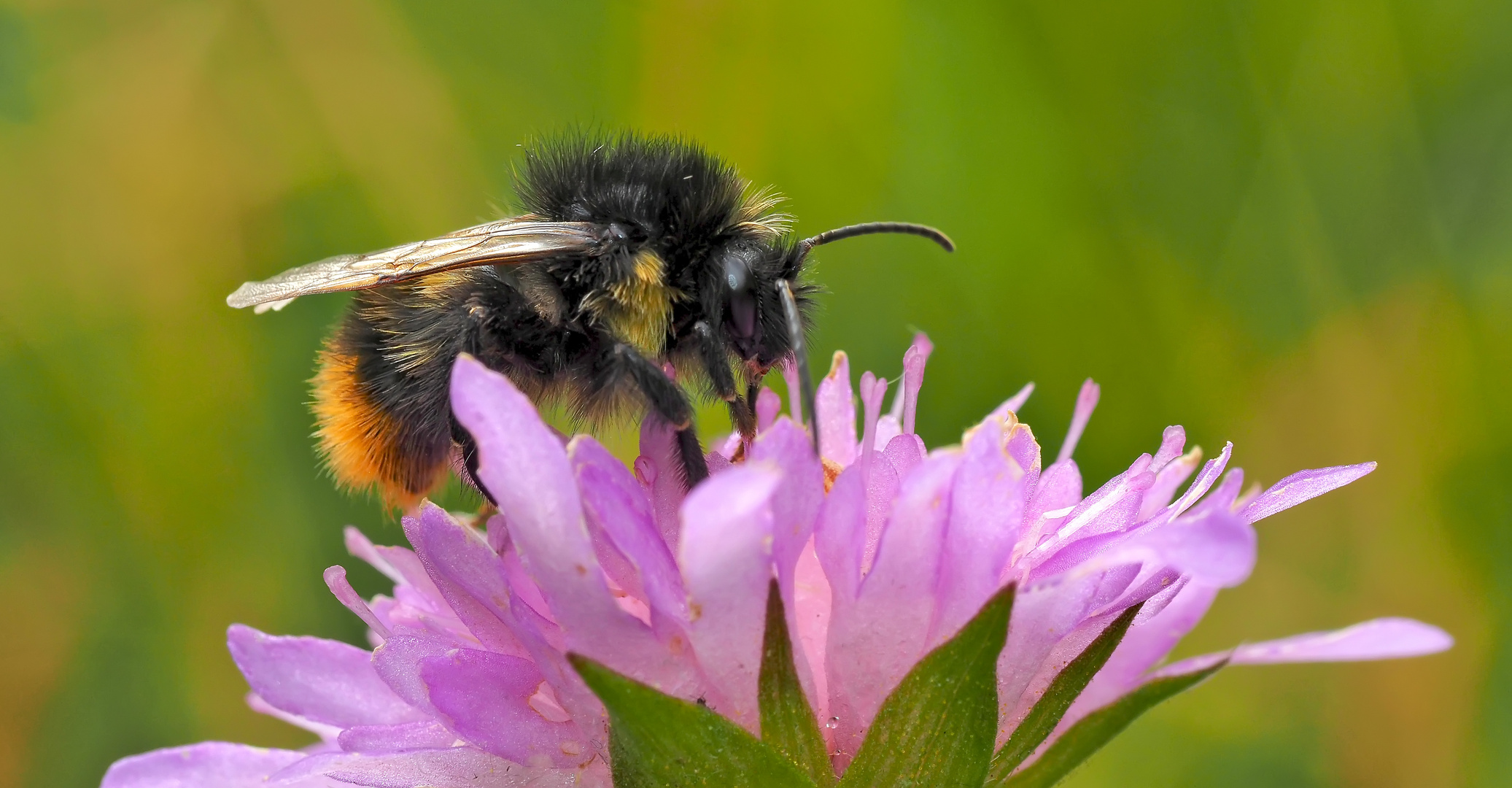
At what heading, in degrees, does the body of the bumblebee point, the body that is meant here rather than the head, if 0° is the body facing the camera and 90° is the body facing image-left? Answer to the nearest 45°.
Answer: approximately 270°
